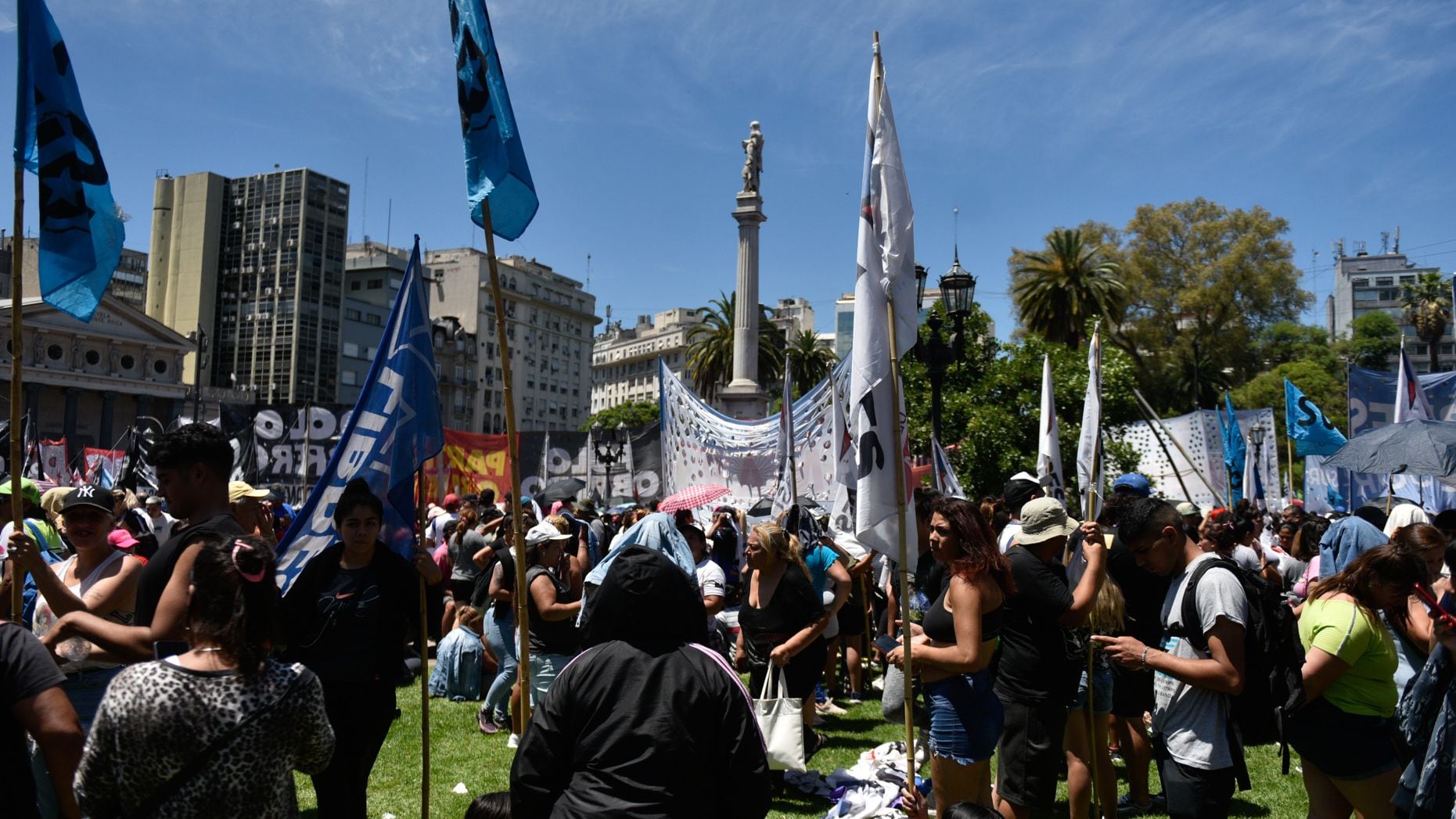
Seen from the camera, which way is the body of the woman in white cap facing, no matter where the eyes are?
to the viewer's right

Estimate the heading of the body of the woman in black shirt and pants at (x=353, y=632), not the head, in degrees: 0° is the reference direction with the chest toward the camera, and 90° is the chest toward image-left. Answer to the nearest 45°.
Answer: approximately 0°

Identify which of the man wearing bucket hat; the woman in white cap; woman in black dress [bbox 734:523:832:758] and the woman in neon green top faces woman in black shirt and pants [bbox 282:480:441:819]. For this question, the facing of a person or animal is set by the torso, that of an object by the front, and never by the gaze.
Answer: woman in black dress [bbox 734:523:832:758]

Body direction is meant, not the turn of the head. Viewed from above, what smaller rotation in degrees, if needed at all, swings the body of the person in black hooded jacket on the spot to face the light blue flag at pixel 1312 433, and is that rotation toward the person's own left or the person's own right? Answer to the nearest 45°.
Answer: approximately 45° to the person's own right

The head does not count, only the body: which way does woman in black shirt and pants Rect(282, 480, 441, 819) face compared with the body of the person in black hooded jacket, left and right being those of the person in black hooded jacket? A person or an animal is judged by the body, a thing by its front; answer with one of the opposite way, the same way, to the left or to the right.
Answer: the opposite way

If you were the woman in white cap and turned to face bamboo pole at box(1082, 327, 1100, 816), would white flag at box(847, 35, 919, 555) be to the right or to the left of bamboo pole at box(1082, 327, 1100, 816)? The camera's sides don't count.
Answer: right

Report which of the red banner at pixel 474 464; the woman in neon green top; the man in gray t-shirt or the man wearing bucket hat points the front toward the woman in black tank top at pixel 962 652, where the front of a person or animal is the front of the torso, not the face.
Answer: the man in gray t-shirt

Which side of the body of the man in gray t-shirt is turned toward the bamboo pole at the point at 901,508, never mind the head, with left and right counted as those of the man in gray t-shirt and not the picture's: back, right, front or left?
front

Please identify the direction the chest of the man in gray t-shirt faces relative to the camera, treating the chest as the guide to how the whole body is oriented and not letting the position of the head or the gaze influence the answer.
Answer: to the viewer's left

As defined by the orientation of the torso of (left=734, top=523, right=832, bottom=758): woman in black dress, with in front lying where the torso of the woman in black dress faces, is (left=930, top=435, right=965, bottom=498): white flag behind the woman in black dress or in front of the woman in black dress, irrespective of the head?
behind

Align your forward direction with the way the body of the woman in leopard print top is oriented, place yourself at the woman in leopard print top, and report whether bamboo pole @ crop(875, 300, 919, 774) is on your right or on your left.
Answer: on your right

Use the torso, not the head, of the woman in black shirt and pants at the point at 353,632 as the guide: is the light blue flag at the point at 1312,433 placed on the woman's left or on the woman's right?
on the woman's left

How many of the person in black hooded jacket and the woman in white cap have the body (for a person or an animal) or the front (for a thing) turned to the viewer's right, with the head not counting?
1

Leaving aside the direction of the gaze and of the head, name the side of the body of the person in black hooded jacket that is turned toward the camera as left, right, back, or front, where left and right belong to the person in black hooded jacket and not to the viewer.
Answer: back

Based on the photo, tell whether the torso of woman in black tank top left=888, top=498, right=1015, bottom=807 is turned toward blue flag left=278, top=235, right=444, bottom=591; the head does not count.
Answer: yes
